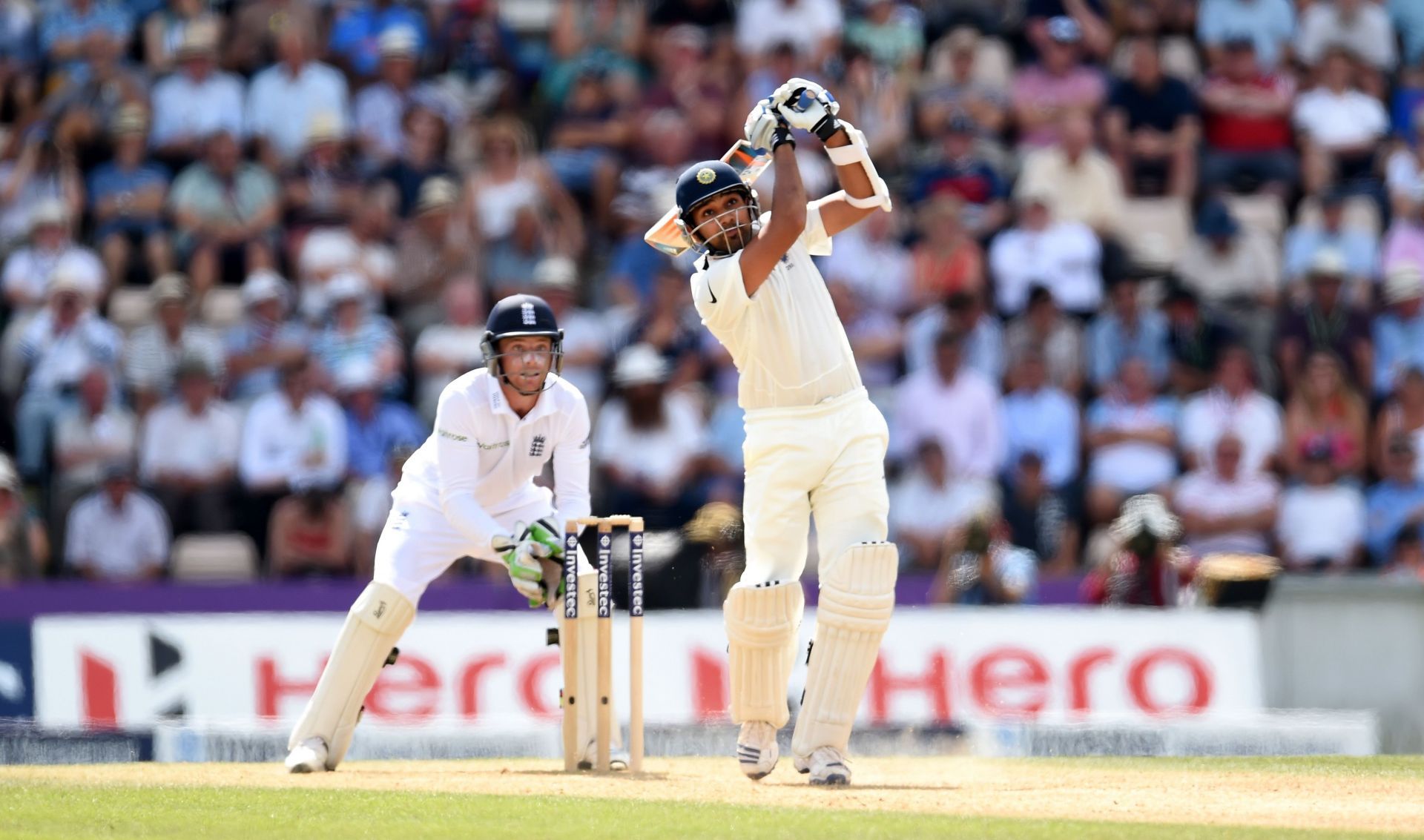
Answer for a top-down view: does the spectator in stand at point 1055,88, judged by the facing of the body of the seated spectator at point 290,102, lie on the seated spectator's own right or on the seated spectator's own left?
on the seated spectator's own left

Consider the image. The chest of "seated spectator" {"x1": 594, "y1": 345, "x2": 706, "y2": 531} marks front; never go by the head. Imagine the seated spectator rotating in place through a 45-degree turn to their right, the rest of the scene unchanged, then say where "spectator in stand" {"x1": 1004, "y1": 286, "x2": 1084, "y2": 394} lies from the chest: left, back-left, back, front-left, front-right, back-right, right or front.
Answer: back-left

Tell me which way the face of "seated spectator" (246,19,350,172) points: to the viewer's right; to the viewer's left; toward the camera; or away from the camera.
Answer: toward the camera

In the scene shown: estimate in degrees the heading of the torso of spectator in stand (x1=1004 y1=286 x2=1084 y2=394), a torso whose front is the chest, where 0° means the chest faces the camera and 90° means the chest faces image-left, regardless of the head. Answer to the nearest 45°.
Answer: approximately 0°

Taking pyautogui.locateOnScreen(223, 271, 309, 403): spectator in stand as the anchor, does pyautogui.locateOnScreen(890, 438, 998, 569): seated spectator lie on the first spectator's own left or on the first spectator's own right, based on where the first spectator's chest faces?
on the first spectator's own left

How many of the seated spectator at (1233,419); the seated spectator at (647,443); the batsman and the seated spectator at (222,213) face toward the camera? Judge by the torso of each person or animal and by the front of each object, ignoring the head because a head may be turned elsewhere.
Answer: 4

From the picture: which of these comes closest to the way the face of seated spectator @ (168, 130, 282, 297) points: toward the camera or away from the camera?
toward the camera

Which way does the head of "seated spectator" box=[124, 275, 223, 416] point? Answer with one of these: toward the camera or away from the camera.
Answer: toward the camera

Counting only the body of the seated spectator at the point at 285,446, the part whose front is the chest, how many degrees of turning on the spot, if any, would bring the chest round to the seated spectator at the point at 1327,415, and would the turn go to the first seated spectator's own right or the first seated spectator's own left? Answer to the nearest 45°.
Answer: approximately 90° to the first seated spectator's own left

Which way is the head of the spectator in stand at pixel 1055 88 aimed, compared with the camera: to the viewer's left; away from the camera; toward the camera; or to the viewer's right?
toward the camera

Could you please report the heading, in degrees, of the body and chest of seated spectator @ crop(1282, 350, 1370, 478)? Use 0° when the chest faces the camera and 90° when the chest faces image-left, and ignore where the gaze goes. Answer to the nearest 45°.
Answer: approximately 0°

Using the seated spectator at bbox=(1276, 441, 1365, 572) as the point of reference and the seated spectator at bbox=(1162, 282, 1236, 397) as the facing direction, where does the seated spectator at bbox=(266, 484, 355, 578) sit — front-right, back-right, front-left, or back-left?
front-left

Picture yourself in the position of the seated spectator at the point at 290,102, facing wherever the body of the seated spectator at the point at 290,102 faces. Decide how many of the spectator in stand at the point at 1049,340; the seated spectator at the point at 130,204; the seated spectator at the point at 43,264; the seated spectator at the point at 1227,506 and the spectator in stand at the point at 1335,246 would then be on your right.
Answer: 2

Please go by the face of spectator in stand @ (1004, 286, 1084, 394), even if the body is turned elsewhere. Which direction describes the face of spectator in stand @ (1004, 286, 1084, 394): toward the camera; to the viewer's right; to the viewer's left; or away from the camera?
toward the camera

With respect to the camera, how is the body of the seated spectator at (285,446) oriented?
toward the camera

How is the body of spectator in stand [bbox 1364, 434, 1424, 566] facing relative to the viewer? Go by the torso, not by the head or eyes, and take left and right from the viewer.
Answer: facing the viewer

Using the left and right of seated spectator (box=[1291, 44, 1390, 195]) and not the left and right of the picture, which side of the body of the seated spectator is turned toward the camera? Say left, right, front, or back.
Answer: front
